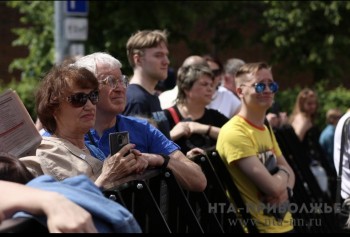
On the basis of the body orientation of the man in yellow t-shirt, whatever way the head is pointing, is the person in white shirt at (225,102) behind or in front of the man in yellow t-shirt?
behind

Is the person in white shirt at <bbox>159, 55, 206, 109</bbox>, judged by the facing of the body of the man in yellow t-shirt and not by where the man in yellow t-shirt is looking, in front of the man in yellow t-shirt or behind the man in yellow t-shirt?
behind

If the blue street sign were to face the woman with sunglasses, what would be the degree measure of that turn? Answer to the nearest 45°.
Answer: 0° — it already faces them

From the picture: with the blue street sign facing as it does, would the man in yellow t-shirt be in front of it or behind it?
in front

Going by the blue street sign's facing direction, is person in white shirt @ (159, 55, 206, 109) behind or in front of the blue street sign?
in front

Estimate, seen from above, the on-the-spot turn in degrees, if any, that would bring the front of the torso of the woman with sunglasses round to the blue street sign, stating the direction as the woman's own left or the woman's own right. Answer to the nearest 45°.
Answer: approximately 135° to the woman's own left

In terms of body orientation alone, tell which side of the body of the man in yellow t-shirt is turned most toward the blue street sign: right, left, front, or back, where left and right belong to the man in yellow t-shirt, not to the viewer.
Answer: back
